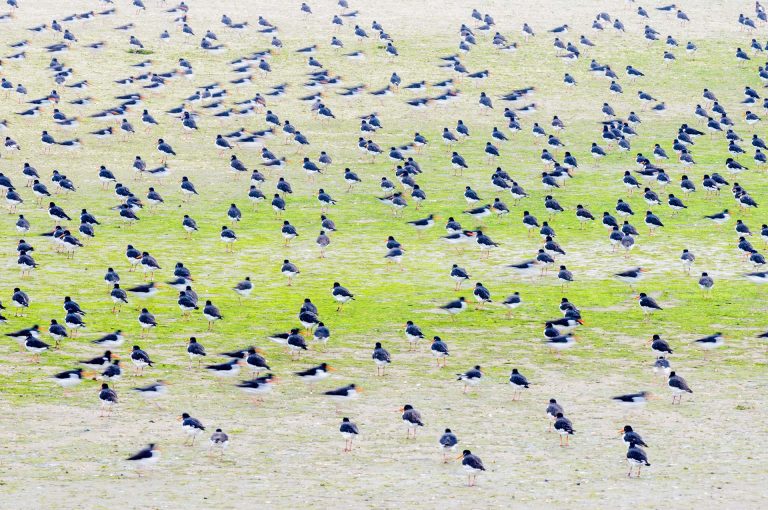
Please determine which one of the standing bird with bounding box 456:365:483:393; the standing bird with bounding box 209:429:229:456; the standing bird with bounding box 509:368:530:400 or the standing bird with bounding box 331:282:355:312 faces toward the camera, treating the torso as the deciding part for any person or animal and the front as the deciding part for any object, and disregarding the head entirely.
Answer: the standing bird with bounding box 209:429:229:456

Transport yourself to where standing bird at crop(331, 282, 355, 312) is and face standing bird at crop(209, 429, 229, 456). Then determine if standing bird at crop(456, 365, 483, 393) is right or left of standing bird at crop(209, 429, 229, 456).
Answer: left

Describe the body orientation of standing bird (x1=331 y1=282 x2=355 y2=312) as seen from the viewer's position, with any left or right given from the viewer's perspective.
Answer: facing to the left of the viewer

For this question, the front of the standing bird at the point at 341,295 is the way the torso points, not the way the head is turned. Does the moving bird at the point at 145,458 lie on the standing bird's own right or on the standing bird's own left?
on the standing bird's own left

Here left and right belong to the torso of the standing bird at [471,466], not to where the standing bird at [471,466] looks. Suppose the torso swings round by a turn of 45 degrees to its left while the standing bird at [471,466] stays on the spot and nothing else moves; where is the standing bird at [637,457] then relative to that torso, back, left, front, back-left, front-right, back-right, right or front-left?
back-left

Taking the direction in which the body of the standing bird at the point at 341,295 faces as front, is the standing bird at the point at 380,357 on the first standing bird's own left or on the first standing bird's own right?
on the first standing bird's own left
